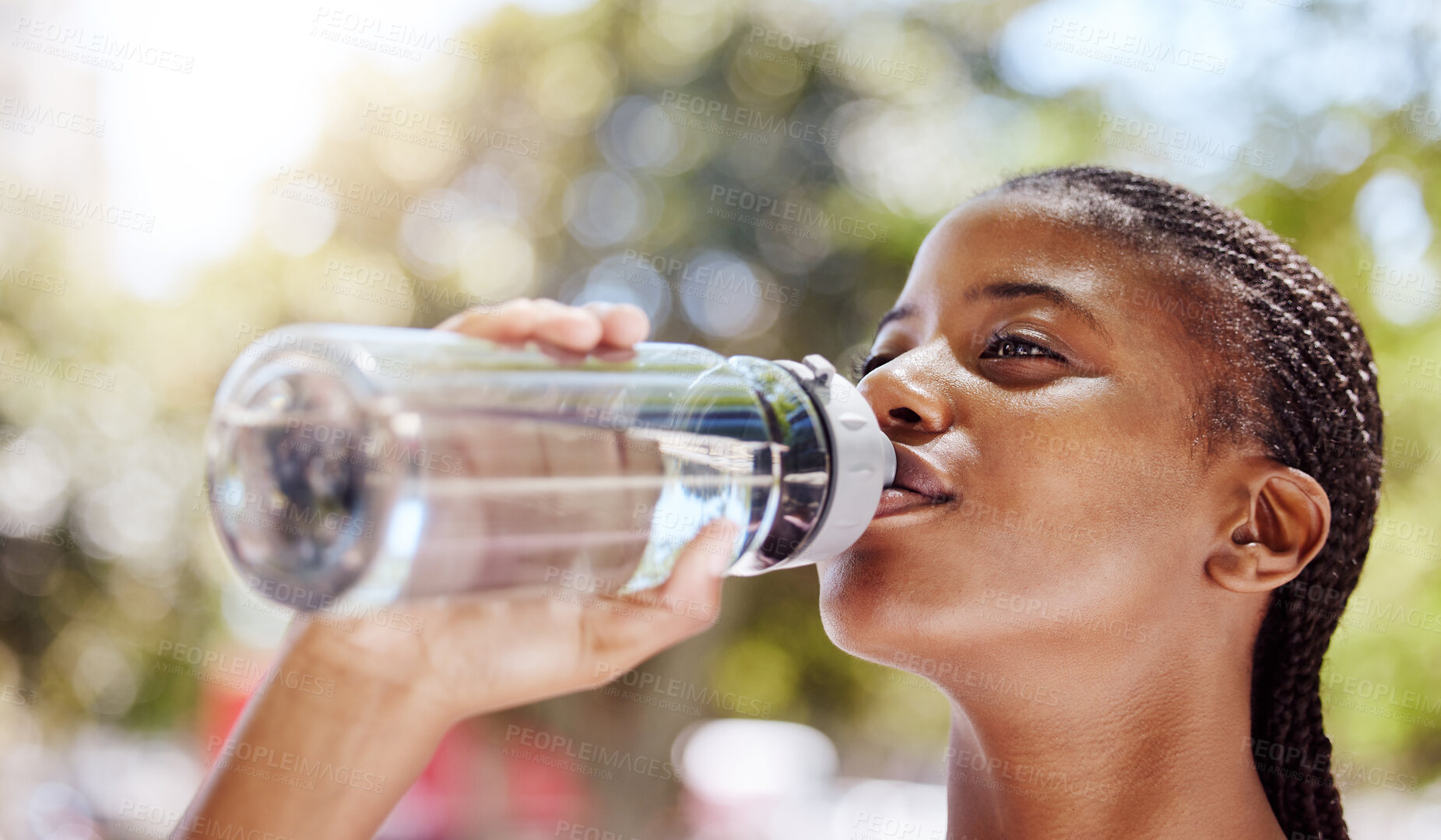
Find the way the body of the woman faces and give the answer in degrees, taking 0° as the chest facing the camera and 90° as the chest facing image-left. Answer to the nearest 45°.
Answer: approximately 45°
